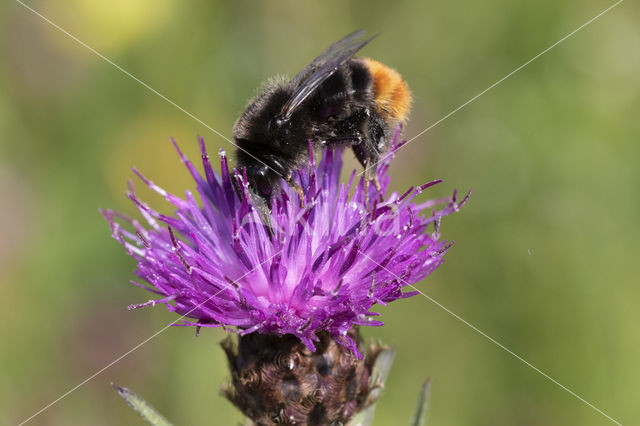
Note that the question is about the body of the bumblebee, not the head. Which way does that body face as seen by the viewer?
to the viewer's left
